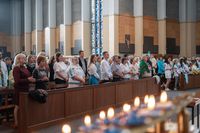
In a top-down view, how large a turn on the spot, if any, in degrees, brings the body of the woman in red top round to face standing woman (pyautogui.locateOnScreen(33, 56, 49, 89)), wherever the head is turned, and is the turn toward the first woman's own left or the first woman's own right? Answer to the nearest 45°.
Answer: approximately 45° to the first woman's own left

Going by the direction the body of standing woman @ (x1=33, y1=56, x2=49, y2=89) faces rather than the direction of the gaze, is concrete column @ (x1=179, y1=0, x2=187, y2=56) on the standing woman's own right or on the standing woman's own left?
on the standing woman's own left

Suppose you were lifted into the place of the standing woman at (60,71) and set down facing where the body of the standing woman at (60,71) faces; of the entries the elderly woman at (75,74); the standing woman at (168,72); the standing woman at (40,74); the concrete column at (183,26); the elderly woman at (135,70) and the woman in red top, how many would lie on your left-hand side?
4

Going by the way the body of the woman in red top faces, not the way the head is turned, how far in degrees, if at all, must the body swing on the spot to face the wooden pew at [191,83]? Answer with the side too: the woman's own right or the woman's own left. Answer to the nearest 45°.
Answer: approximately 45° to the woman's own left

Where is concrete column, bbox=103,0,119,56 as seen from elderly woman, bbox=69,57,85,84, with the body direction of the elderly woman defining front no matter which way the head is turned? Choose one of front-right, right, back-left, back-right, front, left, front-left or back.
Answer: back-left

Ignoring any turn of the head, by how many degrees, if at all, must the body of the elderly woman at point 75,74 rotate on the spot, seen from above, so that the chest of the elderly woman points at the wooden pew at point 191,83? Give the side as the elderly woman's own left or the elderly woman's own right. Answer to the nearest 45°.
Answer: approximately 90° to the elderly woman's own left

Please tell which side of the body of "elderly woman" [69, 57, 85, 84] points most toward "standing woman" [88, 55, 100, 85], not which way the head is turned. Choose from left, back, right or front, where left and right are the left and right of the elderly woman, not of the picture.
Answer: left
